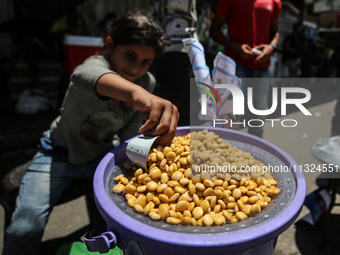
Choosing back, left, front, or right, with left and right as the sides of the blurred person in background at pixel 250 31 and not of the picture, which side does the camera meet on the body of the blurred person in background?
front

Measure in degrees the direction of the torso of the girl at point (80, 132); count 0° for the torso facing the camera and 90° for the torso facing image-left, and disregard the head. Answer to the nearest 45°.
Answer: approximately 315°

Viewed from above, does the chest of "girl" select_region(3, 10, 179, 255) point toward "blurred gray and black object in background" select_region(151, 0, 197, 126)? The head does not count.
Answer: no

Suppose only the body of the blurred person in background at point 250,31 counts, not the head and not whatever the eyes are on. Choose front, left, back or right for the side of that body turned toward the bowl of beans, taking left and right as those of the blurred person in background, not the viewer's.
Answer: front

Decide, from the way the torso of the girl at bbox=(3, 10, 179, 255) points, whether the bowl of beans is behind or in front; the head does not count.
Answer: in front

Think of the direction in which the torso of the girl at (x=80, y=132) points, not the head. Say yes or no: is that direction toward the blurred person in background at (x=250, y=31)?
no

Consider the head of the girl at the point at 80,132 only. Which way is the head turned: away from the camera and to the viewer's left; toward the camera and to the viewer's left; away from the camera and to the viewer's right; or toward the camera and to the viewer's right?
toward the camera and to the viewer's right

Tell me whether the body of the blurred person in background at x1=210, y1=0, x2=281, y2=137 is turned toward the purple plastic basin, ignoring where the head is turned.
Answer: yes

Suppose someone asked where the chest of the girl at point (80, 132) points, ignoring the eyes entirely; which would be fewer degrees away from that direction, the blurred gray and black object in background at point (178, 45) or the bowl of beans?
the bowl of beans

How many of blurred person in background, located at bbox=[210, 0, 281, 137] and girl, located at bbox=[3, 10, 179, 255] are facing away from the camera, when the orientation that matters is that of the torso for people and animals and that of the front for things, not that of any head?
0
